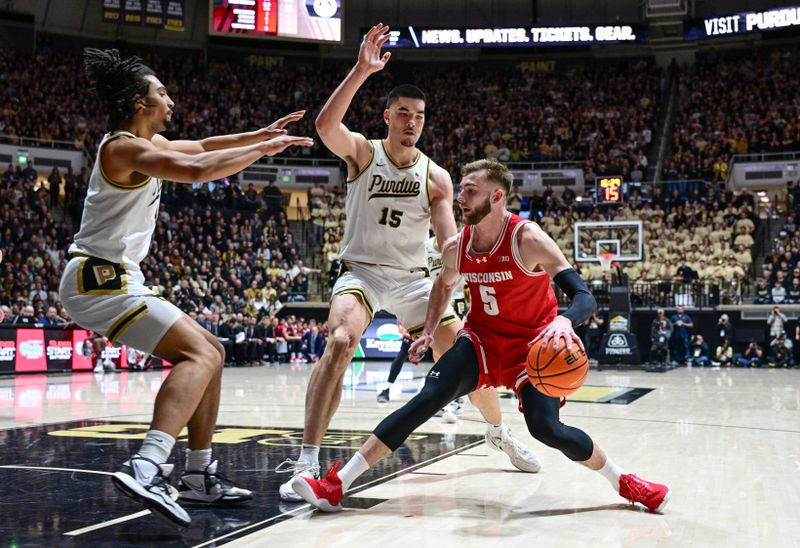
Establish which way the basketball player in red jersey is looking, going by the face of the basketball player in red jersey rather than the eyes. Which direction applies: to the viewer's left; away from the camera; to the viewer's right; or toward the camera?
to the viewer's left

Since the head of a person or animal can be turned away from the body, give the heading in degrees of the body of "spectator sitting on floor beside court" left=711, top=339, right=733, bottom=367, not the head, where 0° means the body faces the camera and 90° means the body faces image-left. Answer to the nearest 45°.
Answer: approximately 0°

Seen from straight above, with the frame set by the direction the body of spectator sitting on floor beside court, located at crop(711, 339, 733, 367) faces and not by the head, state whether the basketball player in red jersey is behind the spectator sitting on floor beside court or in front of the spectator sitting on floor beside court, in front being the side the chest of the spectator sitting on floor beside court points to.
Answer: in front

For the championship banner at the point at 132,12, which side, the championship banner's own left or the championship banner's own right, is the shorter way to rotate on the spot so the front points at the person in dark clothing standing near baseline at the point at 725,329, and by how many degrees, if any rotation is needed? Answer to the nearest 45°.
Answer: approximately 45° to the championship banner's own left

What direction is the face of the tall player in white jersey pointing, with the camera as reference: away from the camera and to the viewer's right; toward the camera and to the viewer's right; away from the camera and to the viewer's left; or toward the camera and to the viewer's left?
toward the camera and to the viewer's right

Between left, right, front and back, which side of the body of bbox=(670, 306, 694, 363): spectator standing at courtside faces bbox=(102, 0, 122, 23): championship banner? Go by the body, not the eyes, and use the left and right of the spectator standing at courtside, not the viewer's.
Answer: right

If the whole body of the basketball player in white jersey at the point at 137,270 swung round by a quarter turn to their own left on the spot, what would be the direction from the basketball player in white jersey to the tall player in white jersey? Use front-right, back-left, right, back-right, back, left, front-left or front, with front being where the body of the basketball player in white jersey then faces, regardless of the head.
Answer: front-right

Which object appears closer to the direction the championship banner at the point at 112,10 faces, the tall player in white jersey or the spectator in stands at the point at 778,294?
the tall player in white jersey

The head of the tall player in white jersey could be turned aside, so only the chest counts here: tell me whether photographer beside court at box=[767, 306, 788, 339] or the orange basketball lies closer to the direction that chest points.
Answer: the orange basketball

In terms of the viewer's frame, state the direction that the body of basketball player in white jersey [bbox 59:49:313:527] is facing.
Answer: to the viewer's right

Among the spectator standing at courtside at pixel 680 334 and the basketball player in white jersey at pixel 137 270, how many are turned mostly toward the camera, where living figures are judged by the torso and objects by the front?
1

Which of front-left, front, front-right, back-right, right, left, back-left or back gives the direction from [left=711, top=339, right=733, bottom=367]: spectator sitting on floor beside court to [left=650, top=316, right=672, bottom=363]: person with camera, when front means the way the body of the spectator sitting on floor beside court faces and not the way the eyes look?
front-right

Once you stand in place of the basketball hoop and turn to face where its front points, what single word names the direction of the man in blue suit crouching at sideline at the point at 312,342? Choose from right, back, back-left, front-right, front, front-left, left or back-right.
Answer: right
